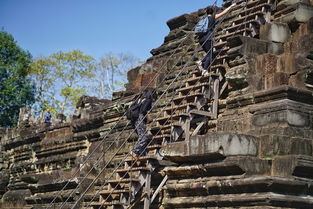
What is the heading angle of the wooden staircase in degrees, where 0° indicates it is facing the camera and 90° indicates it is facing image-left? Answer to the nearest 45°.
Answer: approximately 45°

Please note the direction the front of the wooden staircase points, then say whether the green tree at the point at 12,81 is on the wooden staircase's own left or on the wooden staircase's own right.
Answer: on the wooden staircase's own right
